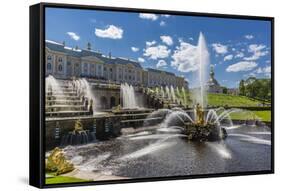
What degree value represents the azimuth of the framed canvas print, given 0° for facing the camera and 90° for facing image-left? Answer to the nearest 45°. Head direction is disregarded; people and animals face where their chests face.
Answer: approximately 315°
